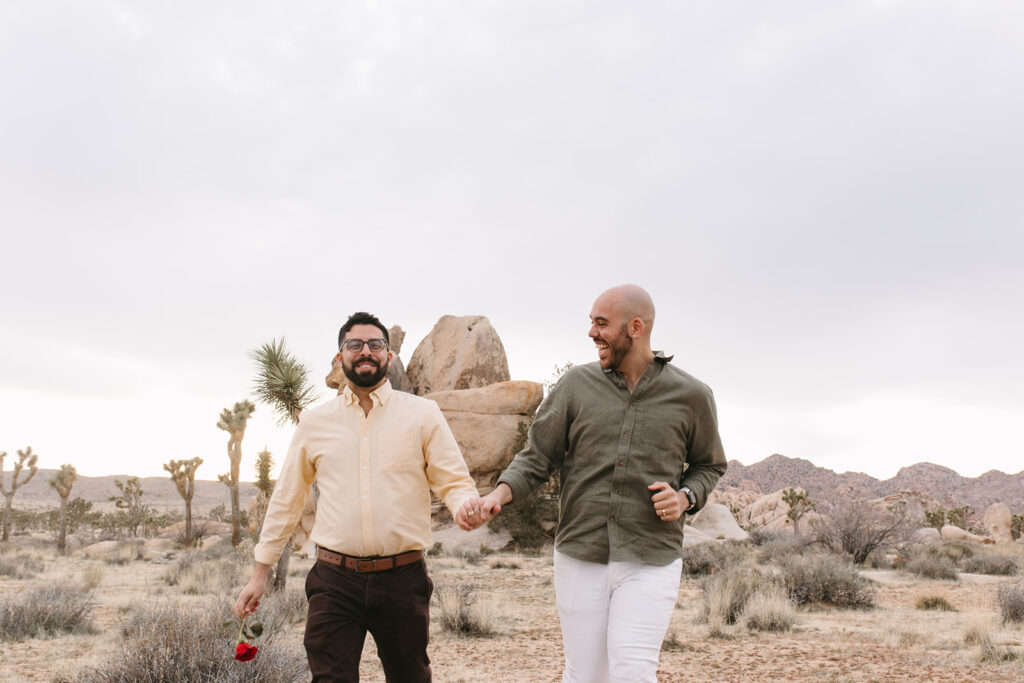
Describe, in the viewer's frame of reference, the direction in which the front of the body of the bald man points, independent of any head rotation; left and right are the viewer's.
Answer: facing the viewer

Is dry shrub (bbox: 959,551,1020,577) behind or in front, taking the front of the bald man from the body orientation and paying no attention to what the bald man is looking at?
behind

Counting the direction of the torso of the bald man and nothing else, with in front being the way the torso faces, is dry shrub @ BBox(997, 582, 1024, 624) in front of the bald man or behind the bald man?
behind

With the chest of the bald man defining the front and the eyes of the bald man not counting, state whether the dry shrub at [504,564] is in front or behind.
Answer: behind

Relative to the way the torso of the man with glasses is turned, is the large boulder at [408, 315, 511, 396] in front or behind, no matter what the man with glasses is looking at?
behind

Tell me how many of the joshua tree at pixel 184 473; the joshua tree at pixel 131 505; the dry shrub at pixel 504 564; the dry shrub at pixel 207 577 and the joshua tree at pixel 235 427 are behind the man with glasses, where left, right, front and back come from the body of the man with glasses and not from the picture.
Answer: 5

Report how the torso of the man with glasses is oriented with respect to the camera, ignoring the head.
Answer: toward the camera

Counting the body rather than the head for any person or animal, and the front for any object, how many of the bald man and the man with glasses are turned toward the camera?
2

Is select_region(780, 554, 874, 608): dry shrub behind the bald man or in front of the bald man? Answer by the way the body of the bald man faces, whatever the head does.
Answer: behind

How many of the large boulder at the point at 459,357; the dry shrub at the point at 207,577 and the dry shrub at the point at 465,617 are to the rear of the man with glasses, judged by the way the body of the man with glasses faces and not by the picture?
3

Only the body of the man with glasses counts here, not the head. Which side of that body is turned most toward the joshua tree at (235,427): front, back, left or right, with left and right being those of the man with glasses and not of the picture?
back

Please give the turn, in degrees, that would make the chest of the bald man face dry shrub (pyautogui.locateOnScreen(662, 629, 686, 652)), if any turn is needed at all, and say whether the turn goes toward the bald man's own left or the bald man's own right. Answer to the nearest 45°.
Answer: approximately 180°
